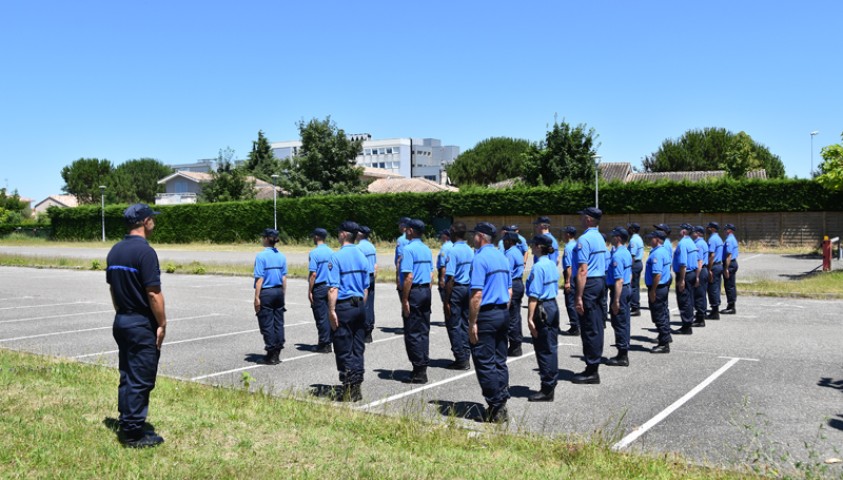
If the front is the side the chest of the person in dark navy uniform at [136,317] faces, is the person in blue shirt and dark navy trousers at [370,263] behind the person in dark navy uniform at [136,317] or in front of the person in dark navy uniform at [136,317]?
in front

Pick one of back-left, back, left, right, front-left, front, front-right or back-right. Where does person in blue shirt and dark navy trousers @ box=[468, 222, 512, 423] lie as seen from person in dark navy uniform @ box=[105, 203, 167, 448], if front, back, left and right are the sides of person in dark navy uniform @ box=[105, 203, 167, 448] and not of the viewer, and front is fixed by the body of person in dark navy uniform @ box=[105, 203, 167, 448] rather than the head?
front-right

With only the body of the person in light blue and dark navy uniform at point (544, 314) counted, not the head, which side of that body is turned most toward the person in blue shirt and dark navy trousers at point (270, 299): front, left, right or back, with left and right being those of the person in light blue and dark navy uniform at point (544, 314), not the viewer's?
front

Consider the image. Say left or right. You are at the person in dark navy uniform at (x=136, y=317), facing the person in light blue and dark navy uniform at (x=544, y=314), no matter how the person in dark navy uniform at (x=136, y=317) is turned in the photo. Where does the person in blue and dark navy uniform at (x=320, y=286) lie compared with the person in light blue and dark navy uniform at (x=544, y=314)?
left

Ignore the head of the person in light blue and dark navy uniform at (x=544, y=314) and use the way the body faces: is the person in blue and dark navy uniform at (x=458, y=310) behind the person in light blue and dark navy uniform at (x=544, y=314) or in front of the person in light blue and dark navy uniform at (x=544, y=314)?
in front

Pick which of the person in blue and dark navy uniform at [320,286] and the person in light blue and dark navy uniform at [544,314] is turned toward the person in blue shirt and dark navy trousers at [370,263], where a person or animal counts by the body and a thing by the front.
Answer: the person in light blue and dark navy uniform at [544,314]

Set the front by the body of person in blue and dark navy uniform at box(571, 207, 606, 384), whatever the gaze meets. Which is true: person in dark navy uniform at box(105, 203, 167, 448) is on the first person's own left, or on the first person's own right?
on the first person's own left
